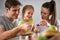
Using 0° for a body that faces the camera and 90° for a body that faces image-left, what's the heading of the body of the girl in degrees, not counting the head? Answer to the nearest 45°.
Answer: approximately 315°

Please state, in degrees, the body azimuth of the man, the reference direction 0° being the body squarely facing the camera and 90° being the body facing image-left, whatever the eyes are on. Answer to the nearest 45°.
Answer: approximately 315°

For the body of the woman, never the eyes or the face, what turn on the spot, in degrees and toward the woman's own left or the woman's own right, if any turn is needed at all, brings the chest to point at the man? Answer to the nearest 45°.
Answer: approximately 45° to the woman's own right

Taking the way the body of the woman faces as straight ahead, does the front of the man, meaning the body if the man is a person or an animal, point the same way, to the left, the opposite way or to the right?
to the left

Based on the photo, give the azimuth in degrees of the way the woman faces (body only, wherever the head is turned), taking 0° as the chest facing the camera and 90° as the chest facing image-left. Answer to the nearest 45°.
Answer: approximately 45°
